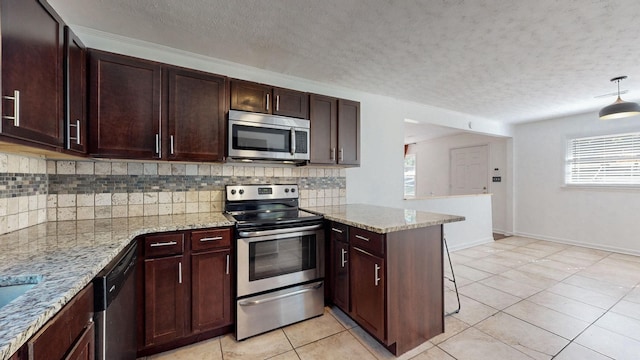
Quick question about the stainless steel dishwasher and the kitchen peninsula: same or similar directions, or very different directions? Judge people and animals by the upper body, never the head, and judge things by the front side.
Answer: very different directions

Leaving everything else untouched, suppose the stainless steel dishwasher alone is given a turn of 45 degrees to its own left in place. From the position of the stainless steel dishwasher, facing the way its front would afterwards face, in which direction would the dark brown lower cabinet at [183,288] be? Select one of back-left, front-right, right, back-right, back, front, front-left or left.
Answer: front

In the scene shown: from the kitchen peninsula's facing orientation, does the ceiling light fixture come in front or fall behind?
behind

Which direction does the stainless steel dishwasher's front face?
to the viewer's right

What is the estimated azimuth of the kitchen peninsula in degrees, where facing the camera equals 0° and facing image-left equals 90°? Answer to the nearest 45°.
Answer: approximately 45°

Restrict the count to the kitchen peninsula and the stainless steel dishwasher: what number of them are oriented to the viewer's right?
1

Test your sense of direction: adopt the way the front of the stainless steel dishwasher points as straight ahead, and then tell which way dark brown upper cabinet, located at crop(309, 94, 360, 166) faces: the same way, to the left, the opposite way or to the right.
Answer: to the right

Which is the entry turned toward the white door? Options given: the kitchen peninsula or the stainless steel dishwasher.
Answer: the stainless steel dishwasher

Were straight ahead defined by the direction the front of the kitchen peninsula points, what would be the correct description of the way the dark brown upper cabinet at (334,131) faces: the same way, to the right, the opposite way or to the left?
to the left

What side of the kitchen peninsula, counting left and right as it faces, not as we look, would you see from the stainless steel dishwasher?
front

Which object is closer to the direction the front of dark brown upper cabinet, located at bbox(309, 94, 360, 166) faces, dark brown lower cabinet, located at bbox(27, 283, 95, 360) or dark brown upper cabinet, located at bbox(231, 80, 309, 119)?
the dark brown lower cabinet

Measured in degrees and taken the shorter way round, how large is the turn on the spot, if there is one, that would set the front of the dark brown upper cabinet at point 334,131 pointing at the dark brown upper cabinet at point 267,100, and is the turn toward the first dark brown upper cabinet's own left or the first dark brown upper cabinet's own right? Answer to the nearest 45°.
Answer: approximately 90° to the first dark brown upper cabinet's own right

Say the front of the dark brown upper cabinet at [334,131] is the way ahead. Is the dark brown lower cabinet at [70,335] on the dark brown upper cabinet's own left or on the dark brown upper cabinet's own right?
on the dark brown upper cabinet's own right

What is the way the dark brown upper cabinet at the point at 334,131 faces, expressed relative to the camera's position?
facing the viewer and to the right of the viewer
